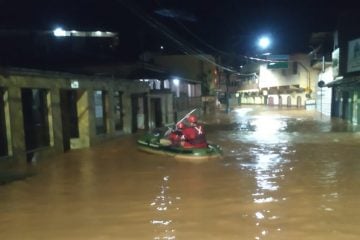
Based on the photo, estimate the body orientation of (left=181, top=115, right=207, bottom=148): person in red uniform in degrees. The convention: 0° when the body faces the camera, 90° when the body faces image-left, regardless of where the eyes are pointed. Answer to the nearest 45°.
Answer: approximately 135°

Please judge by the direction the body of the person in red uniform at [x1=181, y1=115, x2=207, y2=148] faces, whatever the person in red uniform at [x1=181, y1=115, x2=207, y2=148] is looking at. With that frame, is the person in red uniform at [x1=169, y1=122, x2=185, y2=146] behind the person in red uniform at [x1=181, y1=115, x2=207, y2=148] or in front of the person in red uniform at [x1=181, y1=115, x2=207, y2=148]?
in front
